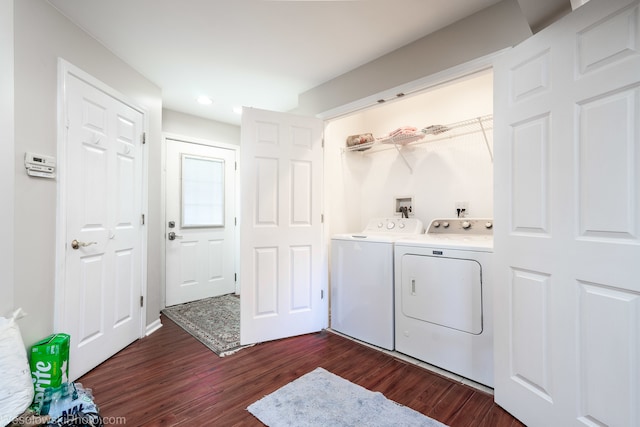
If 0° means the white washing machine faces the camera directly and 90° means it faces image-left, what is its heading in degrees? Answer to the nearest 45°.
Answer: approximately 45°

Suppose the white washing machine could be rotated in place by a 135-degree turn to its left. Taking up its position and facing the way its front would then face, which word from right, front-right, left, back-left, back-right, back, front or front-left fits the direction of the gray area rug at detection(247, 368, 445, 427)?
right

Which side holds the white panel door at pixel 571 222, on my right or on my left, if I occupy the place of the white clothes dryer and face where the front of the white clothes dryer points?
on my left

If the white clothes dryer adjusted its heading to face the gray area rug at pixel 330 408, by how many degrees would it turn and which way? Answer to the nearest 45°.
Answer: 0° — it already faces it

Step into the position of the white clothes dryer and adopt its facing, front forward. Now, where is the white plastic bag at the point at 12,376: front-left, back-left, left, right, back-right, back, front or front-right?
front

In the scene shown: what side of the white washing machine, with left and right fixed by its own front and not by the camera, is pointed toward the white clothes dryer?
left

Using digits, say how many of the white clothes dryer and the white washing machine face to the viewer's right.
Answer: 0

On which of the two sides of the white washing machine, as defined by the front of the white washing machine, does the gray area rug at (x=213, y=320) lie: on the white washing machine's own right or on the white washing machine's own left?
on the white washing machine's own right
